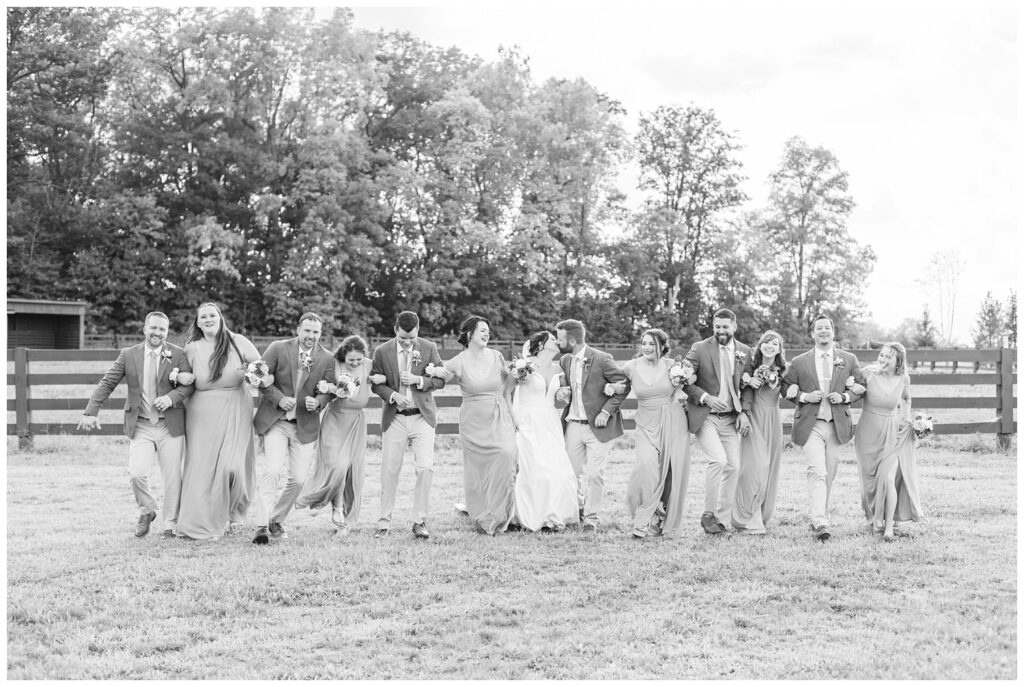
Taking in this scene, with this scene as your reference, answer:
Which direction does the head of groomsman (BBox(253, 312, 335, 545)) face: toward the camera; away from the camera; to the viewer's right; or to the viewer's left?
toward the camera

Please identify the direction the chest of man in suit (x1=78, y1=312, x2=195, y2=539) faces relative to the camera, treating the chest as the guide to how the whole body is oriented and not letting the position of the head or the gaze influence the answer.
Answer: toward the camera

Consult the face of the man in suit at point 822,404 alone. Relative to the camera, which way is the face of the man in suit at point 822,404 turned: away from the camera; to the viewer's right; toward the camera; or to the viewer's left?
toward the camera

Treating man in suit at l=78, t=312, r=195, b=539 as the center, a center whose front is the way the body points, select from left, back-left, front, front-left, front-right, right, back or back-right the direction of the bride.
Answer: left

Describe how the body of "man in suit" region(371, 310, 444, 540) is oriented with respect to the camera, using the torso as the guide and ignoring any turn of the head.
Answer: toward the camera

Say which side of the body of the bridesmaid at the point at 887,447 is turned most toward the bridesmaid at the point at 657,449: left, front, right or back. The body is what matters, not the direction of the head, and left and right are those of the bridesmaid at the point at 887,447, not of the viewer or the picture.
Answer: right

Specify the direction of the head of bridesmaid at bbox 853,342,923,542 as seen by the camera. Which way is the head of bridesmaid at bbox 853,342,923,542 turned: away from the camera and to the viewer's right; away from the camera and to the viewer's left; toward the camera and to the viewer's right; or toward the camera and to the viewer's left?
toward the camera and to the viewer's left

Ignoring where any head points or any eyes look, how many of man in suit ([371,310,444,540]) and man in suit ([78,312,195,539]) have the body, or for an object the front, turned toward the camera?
2

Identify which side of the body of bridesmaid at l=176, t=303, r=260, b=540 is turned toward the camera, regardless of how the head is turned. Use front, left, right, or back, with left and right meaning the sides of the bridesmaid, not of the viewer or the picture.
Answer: front

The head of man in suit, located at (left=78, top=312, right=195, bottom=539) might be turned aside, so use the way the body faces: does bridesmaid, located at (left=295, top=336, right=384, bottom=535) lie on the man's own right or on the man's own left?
on the man's own left

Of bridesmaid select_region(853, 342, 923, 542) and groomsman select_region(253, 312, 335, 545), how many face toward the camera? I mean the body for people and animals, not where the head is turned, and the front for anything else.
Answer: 2

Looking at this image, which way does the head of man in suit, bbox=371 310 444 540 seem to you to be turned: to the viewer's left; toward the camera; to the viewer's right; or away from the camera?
toward the camera

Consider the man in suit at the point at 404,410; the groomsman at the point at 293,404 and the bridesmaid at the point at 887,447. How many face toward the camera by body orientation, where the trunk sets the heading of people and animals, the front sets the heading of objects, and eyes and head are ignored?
3
